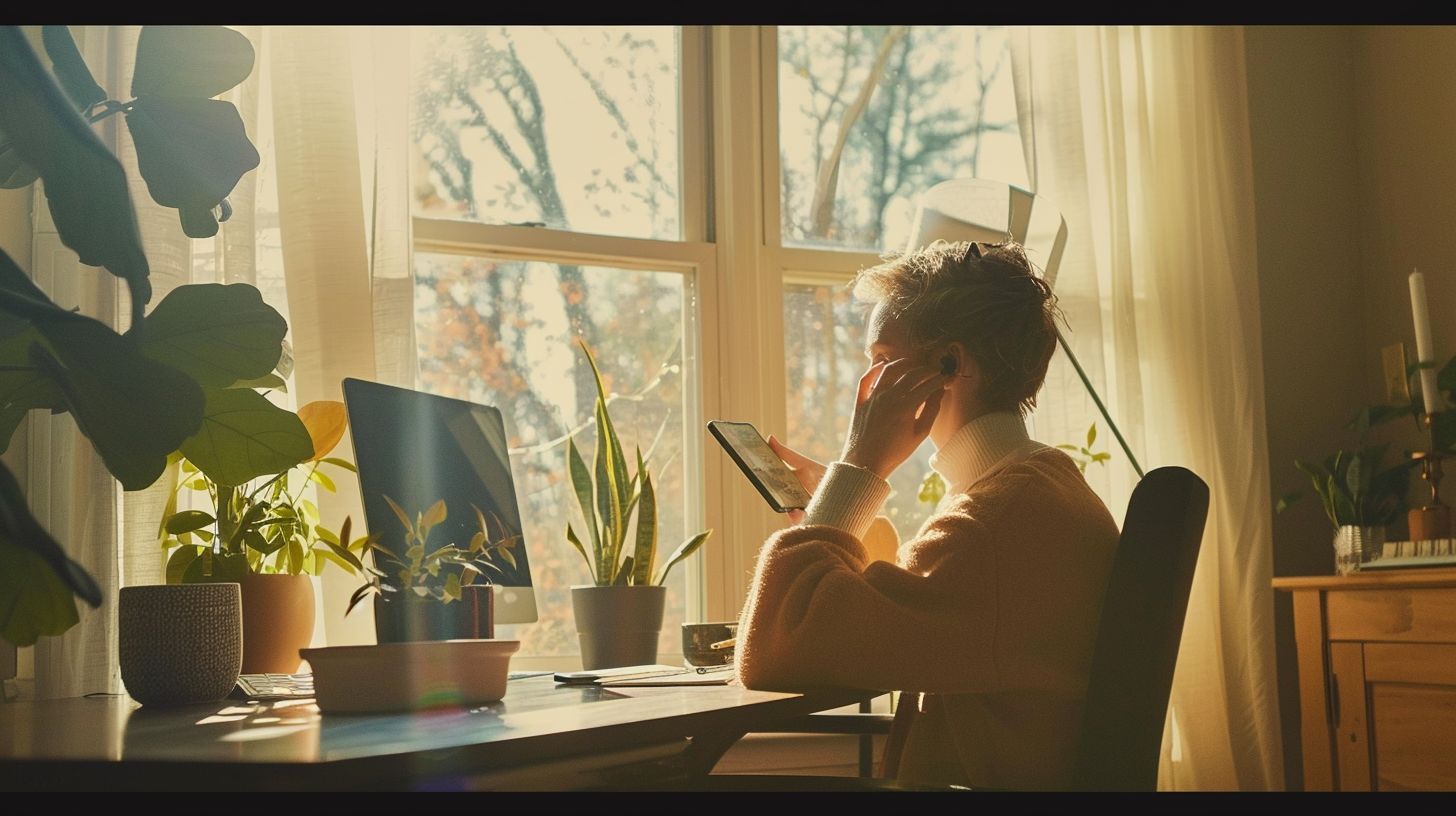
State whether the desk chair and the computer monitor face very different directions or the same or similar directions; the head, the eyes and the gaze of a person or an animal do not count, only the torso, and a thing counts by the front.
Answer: very different directions

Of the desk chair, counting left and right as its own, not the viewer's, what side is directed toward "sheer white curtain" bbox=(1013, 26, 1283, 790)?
right

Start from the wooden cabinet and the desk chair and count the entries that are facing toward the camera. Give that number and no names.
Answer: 1

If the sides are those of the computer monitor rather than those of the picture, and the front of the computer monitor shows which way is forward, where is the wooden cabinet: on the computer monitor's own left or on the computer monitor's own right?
on the computer monitor's own left

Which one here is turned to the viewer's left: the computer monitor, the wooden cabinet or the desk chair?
the desk chair

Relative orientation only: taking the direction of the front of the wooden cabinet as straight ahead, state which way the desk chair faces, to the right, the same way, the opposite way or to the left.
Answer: to the right

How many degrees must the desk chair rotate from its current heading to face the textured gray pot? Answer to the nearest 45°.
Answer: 0° — it already faces it

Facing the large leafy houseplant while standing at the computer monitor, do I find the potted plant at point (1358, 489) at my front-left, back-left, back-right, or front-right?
back-left

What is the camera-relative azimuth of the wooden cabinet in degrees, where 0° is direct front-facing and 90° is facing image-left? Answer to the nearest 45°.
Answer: approximately 0°

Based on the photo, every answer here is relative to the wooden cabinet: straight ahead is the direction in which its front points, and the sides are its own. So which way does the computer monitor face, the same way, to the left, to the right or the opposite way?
to the left

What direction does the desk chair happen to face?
to the viewer's left
